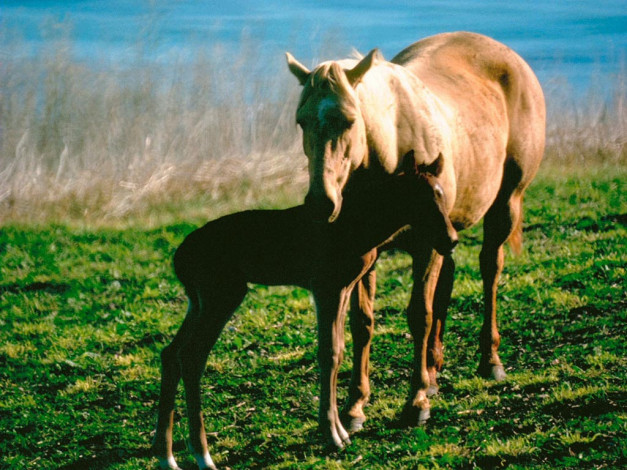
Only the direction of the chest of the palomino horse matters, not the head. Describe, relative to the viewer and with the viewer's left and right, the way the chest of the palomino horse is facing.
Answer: facing the viewer and to the left of the viewer

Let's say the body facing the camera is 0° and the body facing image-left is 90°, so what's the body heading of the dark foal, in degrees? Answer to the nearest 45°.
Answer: approximately 270°
